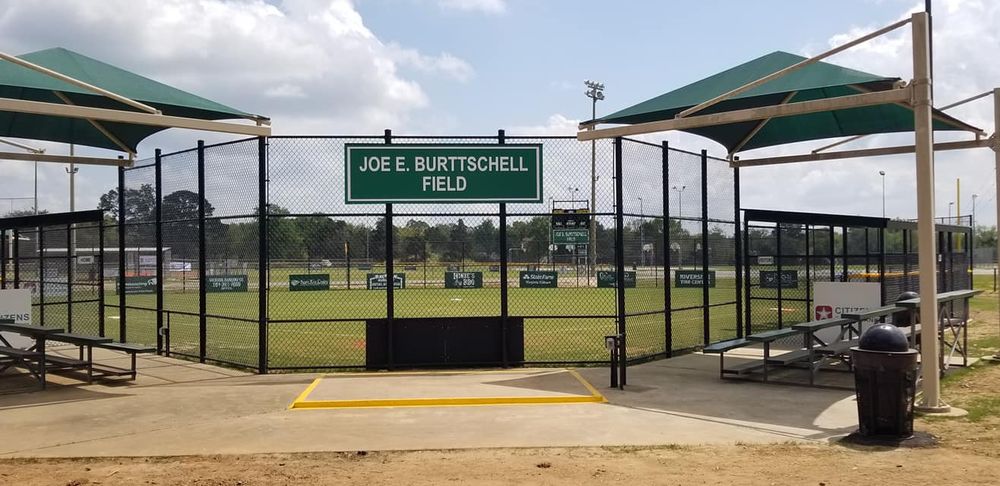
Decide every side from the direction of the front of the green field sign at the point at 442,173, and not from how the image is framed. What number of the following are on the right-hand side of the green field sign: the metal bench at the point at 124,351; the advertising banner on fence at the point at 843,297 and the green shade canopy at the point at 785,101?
1

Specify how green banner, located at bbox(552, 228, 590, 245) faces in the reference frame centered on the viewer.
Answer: facing the viewer

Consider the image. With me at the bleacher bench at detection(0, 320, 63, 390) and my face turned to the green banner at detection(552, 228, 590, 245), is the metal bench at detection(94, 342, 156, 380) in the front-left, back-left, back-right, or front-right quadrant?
front-right

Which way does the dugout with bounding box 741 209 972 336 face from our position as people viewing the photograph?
facing away from the viewer and to the left of the viewer

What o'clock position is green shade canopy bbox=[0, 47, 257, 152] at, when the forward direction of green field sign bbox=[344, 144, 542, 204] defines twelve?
The green shade canopy is roughly at 3 o'clock from the green field sign.

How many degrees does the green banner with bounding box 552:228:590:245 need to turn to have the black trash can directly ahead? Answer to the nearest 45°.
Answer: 0° — it already faces it

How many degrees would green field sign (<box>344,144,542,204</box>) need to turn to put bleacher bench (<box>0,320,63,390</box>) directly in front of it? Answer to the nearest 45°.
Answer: approximately 90° to its right

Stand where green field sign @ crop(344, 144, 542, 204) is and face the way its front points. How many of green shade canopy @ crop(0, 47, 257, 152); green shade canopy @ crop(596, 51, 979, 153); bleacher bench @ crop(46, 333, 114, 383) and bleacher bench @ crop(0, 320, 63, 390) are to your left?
1

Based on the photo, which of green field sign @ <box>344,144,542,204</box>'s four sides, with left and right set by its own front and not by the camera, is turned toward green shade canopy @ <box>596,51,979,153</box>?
left

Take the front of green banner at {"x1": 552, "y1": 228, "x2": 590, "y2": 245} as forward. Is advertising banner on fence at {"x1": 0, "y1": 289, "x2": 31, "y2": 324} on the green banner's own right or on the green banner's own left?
on the green banner's own right

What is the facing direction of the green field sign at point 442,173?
toward the camera

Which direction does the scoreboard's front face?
toward the camera

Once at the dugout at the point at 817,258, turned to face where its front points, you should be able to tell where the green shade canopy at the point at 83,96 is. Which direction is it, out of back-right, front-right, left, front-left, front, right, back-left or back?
left
